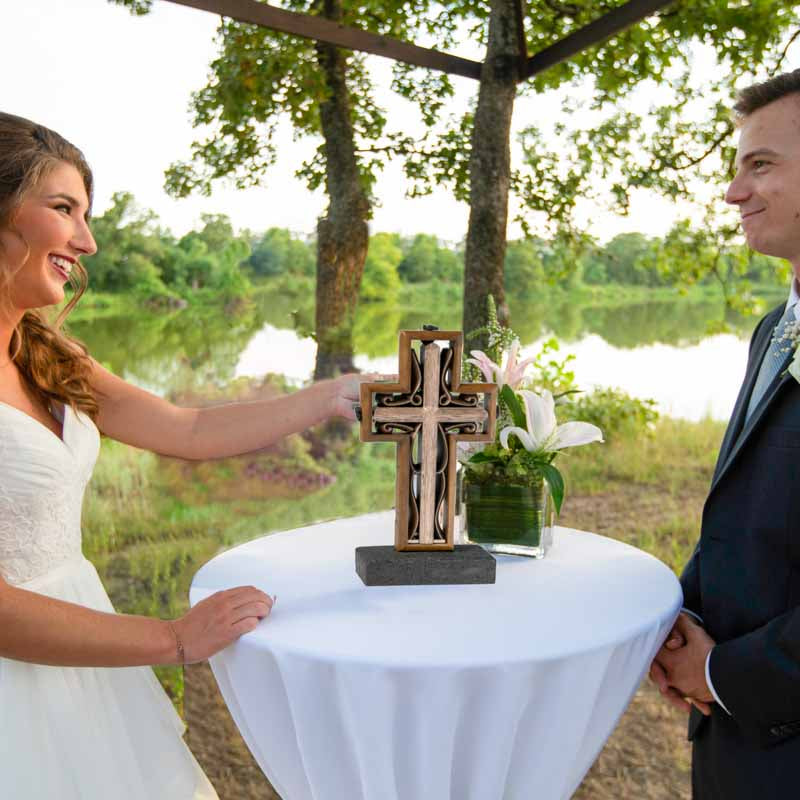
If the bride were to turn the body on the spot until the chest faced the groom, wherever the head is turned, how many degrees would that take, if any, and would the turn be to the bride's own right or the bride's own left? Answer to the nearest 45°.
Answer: approximately 45° to the bride's own left

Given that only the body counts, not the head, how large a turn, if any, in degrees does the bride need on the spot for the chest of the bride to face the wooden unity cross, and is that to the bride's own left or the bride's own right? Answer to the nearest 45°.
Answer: approximately 45° to the bride's own left

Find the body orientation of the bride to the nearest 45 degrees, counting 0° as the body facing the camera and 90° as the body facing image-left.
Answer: approximately 315°

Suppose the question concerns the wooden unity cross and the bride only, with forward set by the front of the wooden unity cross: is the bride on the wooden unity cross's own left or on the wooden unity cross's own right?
on the wooden unity cross's own right

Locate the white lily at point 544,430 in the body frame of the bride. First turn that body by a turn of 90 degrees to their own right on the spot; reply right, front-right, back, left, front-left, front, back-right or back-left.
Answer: back-left

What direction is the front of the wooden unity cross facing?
toward the camera

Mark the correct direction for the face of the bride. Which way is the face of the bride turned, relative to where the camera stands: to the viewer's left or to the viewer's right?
to the viewer's right

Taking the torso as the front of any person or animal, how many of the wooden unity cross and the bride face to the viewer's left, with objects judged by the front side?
0

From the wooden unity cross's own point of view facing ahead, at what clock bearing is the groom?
The groom is roughly at 9 o'clock from the wooden unity cross.

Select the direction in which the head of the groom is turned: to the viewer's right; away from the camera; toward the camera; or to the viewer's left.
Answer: to the viewer's left
